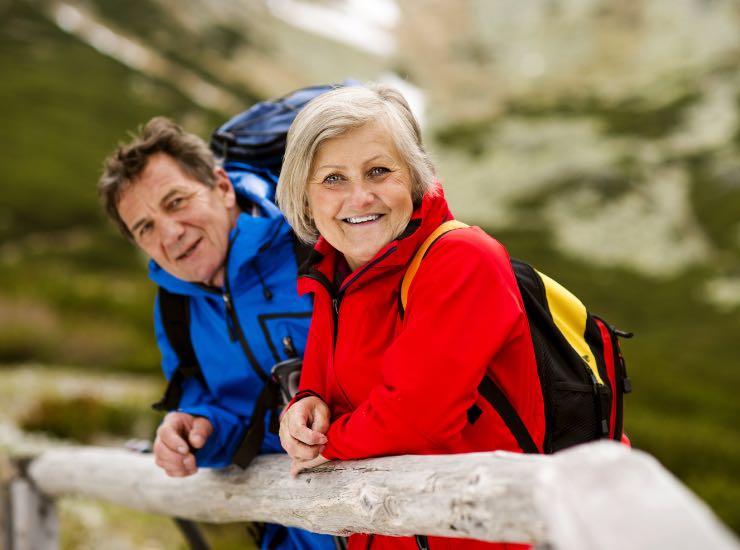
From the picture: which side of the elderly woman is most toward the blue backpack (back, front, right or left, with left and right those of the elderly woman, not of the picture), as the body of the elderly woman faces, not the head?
right

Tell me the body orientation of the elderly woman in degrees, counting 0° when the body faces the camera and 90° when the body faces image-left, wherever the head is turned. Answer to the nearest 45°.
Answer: approximately 45°

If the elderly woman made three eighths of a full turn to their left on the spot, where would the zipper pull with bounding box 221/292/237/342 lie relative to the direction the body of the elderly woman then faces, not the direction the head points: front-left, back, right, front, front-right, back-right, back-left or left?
back-left
